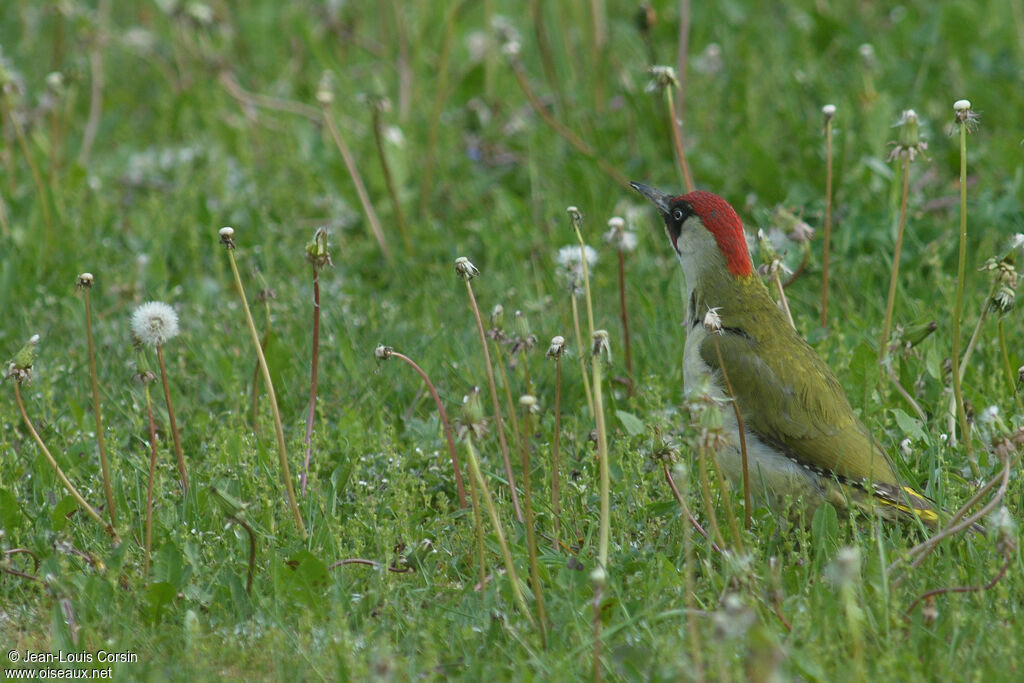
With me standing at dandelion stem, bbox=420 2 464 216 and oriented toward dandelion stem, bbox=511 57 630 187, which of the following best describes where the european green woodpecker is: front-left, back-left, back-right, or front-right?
front-right

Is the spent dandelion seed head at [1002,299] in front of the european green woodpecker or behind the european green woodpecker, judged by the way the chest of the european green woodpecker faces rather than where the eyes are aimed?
behind

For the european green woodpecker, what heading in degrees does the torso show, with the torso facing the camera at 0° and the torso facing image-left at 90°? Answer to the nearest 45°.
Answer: approximately 90°

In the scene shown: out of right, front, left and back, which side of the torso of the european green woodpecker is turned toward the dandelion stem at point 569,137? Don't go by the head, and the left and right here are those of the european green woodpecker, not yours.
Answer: right

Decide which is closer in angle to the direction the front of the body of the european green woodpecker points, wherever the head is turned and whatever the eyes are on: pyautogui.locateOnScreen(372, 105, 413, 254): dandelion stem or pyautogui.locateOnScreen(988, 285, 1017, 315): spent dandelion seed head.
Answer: the dandelion stem

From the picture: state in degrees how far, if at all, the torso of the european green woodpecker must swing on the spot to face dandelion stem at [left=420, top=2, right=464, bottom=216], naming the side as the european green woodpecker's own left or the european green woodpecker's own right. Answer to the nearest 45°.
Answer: approximately 45° to the european green woodpecker's own right

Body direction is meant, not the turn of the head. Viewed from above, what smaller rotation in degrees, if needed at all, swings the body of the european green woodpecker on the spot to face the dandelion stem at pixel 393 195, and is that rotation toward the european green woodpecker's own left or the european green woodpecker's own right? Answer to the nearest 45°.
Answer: approximately 45° to the european green woodpecker's own right
